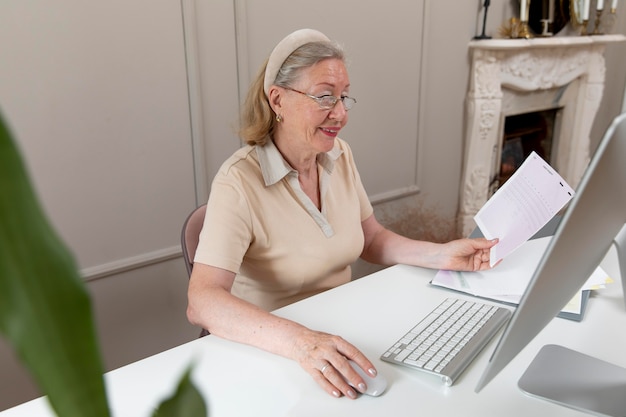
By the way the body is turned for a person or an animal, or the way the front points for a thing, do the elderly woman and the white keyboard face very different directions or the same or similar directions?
very different directions

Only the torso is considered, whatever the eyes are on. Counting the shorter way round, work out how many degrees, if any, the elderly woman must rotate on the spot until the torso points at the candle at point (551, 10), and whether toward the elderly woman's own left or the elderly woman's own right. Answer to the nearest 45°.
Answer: approximately 90° to the elderly woman's own left

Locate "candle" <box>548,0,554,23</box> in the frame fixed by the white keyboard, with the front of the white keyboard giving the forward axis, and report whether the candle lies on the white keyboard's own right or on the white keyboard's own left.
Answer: on the white keyboard's own right

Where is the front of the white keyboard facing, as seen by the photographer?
facing away from the viewer and to the left of the viewer

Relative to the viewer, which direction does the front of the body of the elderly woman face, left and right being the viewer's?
facing the viewer and to the right of the viewer

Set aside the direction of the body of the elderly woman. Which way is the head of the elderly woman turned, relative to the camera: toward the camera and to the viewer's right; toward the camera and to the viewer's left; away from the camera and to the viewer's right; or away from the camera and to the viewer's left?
toward the camera and to the viewer's right

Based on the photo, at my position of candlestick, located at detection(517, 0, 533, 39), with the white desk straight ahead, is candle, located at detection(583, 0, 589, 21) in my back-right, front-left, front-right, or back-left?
back-left

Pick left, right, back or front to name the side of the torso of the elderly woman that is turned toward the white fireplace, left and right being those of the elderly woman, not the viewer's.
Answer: left

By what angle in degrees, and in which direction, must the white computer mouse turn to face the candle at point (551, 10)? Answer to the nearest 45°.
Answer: approximately 135° to its left
